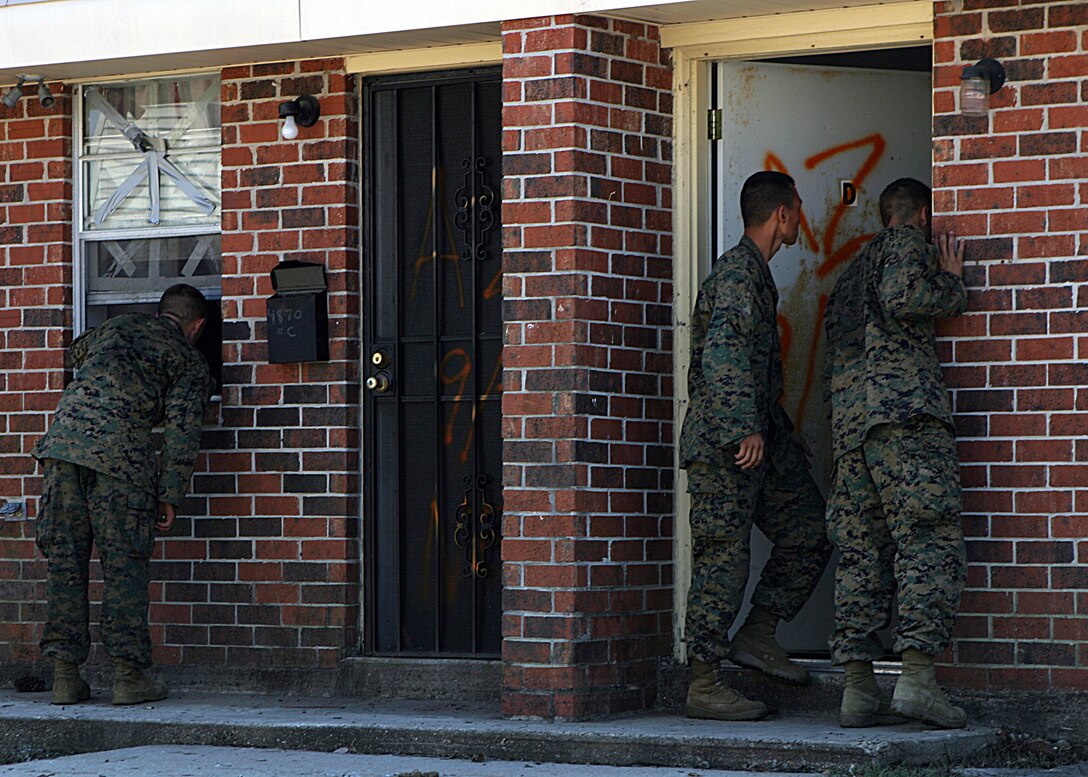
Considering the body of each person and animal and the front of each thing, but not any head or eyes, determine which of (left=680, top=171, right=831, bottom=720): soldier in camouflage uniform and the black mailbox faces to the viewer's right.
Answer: the soldier in camouflage uniform

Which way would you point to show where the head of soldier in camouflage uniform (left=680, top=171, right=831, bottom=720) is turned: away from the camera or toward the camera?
away from the camera

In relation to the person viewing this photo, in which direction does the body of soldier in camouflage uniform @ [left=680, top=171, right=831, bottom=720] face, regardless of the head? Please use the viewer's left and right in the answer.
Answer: facing to the right of the viewer

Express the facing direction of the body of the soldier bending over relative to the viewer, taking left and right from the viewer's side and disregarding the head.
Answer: facing away from the viewer and to the right of the viewer

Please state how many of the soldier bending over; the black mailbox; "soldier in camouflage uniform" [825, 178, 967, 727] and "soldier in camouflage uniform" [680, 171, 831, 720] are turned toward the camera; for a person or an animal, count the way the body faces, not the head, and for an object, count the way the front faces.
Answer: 1

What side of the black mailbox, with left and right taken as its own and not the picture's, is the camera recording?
front

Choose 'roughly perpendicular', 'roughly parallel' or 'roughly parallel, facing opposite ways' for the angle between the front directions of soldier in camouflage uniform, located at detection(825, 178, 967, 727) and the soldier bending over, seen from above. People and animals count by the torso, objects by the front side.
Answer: roughly parallel

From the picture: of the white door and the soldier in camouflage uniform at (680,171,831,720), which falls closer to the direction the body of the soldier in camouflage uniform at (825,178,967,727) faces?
the white door

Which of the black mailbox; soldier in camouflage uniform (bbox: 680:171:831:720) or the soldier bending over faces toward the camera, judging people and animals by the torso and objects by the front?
the black mailbox

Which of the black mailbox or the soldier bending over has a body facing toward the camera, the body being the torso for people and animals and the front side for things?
the black mailbox

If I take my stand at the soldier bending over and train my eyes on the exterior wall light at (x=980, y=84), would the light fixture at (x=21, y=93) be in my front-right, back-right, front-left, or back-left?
back-left
